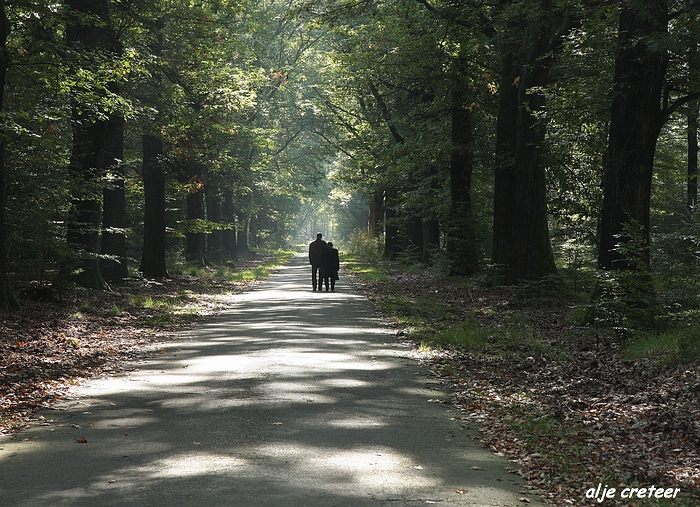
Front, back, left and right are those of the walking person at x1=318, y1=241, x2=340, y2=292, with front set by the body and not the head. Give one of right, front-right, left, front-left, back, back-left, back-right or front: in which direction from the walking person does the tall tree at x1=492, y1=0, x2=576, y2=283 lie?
front-right

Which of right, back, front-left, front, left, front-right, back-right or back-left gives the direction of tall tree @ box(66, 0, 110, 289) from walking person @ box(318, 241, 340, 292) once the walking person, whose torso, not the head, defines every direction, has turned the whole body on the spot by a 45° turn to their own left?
left

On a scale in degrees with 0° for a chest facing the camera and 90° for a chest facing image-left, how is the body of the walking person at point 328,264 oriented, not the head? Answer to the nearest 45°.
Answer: approximately 180°
